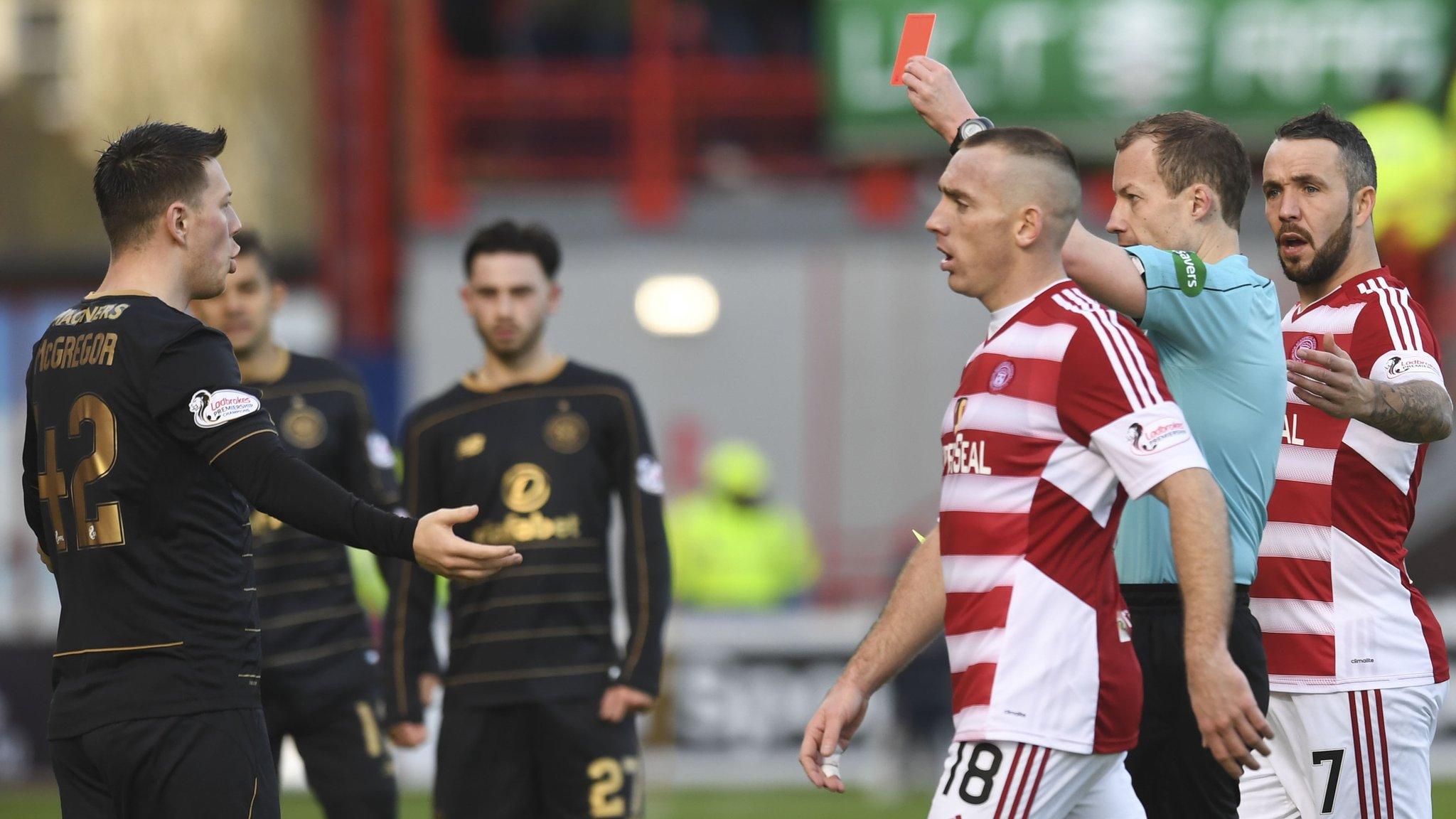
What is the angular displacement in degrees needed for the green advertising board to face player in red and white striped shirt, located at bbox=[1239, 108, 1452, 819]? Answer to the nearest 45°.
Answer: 0° — it already faces them

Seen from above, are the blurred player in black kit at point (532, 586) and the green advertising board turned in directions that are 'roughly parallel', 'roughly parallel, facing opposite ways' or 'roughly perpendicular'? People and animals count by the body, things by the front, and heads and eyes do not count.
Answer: roughly parallel

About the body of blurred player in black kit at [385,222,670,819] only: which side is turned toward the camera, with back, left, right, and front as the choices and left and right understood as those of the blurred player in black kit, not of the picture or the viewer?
front

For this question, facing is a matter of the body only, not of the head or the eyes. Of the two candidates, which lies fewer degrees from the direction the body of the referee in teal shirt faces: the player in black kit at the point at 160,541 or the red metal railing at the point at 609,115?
the player in black kit

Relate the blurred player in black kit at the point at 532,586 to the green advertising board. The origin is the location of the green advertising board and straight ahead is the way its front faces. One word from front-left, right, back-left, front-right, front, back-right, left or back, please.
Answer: front

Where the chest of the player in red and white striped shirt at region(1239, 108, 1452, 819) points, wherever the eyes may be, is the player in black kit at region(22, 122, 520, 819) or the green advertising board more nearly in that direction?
the player in black kit

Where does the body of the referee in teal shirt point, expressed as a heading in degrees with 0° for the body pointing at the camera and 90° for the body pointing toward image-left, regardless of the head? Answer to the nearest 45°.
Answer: approximately 90°

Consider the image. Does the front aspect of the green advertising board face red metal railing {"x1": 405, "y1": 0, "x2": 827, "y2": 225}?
no

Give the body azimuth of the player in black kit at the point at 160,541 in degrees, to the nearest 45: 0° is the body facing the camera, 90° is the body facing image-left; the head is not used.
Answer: approximately 225°

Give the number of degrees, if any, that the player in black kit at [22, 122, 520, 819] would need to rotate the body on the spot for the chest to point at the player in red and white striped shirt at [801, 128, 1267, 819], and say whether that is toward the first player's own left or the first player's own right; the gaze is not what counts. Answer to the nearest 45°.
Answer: approximately 45° to the first player's own right

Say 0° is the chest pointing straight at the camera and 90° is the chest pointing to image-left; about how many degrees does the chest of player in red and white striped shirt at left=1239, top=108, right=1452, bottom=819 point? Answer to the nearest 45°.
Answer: approximately 45°

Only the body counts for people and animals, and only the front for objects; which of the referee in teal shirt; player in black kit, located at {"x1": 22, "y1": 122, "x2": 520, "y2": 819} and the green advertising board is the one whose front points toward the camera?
the green advertising board

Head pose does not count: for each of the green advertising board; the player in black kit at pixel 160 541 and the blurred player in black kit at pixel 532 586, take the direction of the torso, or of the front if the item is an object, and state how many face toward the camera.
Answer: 2

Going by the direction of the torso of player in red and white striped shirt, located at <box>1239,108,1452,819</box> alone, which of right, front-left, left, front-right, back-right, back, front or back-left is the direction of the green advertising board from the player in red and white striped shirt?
back-right

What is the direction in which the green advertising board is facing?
toward the camera

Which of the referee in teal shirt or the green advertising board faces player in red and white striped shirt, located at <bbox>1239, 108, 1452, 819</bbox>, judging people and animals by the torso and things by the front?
the green advertising board

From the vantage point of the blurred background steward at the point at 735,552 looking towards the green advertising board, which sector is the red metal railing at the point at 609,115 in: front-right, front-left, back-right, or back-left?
front-left

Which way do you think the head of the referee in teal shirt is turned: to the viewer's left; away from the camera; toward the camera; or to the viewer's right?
to the viewer's left

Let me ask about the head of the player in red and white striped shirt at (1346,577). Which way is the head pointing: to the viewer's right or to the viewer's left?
to the viewer's left
